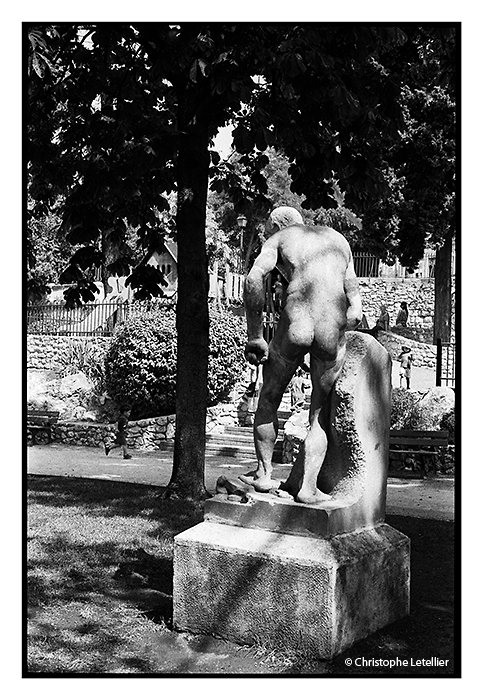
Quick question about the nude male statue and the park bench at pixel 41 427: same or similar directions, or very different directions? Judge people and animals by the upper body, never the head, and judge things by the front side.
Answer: very different directions

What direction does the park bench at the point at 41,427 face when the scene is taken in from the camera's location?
facing the viewer

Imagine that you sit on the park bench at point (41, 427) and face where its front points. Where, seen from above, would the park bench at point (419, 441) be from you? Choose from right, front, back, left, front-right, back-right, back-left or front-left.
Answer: front-left

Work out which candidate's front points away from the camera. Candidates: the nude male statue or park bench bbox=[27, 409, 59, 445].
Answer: the nude male statue

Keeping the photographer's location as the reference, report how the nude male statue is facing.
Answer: facing away from the viewer

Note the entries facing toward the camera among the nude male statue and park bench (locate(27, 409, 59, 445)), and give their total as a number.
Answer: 1

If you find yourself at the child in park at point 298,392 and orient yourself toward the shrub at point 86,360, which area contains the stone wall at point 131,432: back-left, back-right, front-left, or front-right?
front-left

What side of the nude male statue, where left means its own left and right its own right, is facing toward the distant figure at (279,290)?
front

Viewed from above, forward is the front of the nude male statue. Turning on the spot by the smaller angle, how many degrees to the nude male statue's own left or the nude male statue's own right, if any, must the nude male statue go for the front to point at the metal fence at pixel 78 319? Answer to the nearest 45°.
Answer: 0° — it already faces it

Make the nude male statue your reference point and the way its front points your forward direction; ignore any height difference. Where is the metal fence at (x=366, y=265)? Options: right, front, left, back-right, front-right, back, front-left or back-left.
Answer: front

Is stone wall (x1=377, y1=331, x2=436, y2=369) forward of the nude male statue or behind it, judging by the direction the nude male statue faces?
forward

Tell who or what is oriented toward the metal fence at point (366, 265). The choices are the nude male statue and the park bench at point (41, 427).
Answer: the nude male statue

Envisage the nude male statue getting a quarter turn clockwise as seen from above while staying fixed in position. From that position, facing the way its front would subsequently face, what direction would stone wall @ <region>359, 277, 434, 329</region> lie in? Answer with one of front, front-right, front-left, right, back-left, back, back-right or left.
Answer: left

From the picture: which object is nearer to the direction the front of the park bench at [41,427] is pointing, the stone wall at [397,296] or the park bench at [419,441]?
the park bench

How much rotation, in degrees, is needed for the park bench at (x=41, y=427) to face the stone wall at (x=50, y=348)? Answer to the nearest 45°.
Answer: approximately 180°
